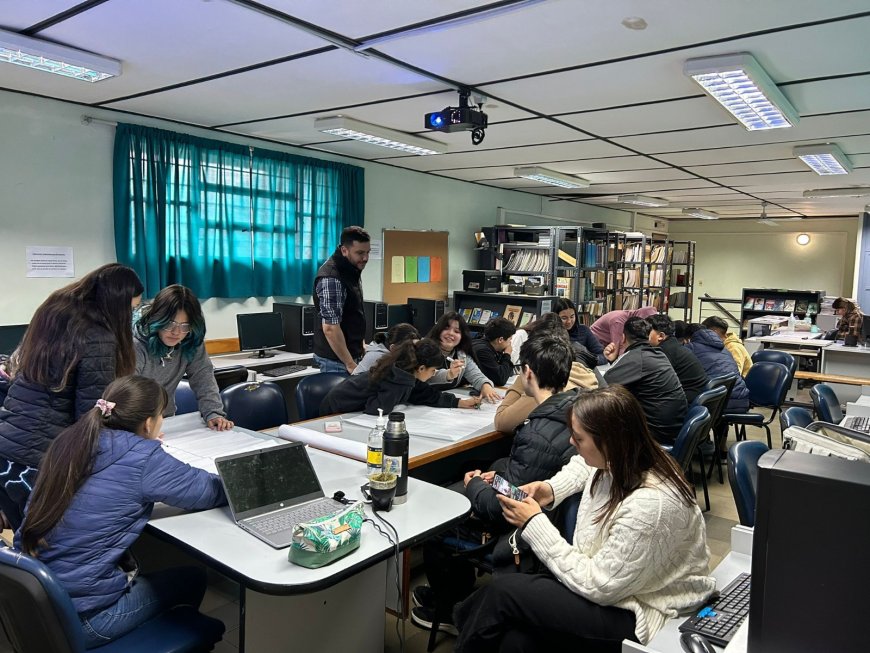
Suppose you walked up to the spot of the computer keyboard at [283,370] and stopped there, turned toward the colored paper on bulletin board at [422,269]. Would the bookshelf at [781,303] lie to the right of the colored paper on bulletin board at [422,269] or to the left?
right

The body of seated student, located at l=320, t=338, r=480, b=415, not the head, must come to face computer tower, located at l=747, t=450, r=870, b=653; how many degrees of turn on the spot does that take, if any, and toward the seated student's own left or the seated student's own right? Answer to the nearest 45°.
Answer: approximately 90° to the seated student's own right

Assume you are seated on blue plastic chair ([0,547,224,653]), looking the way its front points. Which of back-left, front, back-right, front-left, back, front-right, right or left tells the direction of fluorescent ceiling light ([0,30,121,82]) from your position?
front-left

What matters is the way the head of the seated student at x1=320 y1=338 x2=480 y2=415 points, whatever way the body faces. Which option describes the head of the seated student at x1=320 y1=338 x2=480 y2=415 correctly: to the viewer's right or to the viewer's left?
to the viewer's right

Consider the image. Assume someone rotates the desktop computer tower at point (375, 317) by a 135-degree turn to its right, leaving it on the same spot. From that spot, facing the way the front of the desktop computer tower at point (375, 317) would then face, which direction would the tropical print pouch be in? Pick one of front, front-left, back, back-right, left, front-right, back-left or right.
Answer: left

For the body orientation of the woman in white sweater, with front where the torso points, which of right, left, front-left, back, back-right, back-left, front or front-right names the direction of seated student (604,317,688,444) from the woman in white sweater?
right

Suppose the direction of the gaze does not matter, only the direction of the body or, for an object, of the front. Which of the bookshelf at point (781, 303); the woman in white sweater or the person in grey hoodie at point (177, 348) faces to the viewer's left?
the woman in white sweater

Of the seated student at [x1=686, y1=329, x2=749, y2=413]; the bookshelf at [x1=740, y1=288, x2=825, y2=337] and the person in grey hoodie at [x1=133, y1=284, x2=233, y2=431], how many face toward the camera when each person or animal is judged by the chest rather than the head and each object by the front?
2

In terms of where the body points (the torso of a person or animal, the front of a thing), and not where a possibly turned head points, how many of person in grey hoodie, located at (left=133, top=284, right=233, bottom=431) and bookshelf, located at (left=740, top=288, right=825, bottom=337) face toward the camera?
2

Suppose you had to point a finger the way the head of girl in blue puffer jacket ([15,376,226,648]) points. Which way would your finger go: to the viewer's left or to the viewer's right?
to the viewer's right

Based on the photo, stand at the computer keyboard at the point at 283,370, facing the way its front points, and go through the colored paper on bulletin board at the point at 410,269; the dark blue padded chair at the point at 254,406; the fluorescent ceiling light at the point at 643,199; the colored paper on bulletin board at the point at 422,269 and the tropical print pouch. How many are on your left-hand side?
3

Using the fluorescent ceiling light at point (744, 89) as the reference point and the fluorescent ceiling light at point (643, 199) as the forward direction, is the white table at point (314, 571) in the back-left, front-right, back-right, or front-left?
back-left

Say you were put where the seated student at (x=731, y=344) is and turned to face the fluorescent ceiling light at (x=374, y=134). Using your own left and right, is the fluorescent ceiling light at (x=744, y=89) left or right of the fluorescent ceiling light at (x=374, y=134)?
left

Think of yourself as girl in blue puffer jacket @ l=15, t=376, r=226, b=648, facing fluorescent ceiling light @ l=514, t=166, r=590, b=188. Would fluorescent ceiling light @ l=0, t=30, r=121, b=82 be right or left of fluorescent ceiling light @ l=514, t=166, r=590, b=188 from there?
left

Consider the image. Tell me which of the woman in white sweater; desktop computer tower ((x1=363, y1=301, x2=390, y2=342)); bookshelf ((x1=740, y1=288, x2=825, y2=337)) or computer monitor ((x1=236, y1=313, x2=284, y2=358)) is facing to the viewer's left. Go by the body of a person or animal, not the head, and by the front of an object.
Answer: the woman in white sweater
